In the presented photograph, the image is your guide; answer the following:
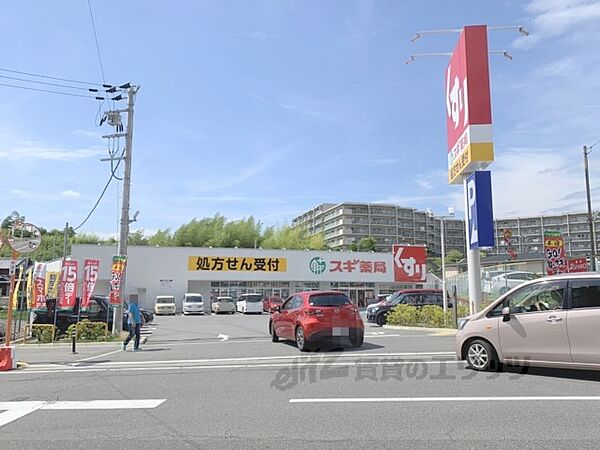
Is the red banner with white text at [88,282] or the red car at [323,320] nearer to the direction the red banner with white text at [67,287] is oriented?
the red car

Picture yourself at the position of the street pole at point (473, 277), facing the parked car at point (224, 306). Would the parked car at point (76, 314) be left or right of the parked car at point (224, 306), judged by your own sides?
left

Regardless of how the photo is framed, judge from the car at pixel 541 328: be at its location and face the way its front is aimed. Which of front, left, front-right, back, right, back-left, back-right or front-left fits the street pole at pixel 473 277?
right

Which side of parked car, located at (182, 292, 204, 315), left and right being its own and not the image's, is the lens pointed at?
front

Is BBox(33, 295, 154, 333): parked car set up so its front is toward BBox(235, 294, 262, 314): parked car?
no

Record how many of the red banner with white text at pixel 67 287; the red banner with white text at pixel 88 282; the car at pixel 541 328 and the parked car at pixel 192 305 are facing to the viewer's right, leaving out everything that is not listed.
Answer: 0

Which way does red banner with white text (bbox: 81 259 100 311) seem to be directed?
toward the camera

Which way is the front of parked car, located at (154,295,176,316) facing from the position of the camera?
facing the viewer

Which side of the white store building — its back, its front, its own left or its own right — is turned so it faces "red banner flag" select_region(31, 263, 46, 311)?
front

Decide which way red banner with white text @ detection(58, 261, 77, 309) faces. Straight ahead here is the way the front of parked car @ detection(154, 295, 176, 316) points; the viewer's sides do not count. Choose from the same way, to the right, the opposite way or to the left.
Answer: the same way

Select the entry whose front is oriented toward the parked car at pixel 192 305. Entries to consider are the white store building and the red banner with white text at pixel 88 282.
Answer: the white store building

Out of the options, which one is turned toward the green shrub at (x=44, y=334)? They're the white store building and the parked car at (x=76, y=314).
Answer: the white store building

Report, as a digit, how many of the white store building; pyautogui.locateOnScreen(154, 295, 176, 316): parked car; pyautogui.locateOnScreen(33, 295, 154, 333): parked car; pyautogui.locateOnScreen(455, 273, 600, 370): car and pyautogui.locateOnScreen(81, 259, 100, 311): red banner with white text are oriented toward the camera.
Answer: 3

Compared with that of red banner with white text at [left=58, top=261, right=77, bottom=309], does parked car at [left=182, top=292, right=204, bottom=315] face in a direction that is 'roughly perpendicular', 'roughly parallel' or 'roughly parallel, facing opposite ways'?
roughly parallel

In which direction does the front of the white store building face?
toward the camera
